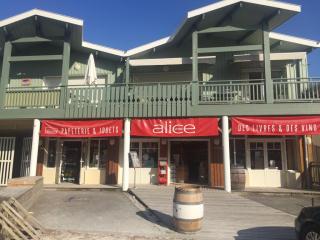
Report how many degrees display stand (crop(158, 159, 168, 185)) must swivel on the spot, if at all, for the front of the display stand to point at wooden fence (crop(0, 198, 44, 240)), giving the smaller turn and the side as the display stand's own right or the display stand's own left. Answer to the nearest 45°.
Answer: approximately 45° to the display stand's own right

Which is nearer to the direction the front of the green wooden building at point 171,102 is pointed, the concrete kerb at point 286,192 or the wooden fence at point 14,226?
the wooden fence

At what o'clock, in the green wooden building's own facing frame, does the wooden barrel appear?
The wooden barrel is roughly at 12 o'clock from the green wooden building.

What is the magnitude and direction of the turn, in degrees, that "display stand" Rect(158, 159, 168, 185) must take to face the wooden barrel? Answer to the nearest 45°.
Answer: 0° — it already faces it

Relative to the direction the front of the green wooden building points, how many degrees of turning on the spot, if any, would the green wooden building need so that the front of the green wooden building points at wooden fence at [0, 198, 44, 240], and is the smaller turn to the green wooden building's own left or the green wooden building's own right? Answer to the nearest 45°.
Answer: approximately 45° to the green wooden building's own right

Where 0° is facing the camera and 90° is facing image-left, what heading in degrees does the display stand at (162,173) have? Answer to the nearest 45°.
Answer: approximately 0°
